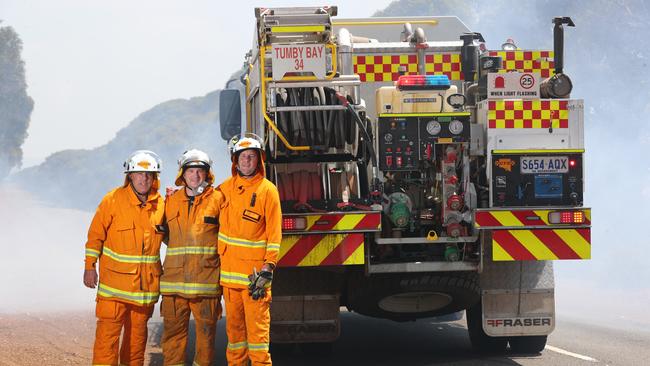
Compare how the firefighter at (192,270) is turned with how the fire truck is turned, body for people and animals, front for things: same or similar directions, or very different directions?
very different directions

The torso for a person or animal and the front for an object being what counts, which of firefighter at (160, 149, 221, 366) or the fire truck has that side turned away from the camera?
the fire truck

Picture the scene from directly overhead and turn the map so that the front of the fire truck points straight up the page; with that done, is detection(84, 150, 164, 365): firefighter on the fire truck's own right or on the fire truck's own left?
on the fire truck's own left

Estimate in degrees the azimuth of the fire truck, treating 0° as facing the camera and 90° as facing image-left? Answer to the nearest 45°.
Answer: approximately 180°

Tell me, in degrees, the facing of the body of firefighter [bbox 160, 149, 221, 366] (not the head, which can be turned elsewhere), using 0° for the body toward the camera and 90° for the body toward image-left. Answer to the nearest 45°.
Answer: approximately 0°

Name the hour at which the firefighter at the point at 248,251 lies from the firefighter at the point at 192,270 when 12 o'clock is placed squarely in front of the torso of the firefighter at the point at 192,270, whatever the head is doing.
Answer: the firefighter at the point at 248,251 is roughly at 10 o'clock from the firefighter at the point at 192,270.

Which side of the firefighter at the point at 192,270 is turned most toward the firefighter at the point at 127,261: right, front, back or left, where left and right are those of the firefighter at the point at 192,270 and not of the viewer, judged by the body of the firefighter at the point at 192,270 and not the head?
right

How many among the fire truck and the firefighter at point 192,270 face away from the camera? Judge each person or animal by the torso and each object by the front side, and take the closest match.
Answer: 1
